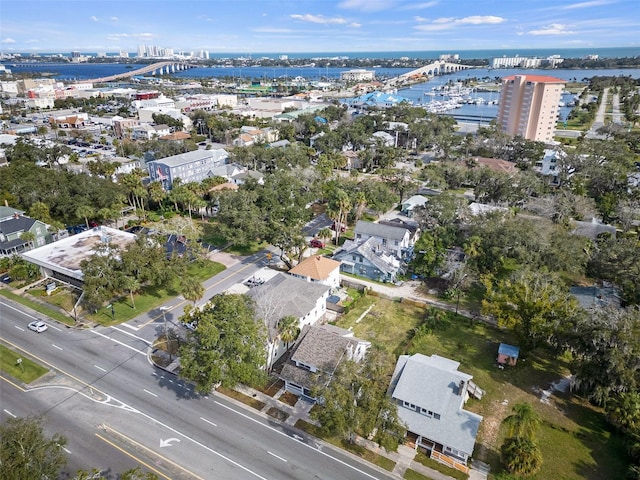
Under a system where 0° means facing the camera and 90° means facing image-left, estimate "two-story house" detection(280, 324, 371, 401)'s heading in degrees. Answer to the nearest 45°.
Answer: approximately 45°

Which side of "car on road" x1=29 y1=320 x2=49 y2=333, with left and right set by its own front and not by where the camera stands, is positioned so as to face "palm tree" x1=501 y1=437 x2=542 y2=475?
back

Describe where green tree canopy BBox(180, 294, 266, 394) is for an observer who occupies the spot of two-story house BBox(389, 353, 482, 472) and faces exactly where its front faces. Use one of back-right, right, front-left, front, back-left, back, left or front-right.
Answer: front-right

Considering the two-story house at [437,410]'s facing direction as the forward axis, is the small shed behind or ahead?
behind

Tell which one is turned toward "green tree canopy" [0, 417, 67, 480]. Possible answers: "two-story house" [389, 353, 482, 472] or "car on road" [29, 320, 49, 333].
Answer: the two-story house

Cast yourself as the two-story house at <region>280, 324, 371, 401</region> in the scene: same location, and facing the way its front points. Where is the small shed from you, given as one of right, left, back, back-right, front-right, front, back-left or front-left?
back-left

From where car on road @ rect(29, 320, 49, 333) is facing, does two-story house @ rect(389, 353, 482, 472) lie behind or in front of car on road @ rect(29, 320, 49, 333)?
behind

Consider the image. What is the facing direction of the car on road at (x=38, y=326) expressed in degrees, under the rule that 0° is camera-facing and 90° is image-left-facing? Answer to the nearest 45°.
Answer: approximately 135°

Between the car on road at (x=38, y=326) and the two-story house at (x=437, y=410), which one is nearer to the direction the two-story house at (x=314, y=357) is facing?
the car on road

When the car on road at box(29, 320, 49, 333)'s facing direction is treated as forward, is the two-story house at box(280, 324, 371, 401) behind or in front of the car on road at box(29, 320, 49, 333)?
behind

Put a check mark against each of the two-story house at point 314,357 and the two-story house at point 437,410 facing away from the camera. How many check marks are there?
0

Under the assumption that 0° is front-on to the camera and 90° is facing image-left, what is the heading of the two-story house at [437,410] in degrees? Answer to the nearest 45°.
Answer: approximately 45°

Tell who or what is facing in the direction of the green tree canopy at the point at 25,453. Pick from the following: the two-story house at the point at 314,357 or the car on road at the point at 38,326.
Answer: the two-story house

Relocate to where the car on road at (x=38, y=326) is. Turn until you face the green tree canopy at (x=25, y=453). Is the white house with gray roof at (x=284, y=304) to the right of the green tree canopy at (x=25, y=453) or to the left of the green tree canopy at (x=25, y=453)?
left

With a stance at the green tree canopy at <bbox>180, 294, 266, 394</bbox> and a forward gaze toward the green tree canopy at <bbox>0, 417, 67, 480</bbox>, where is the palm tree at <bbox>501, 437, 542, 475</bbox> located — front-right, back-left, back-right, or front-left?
back-left
